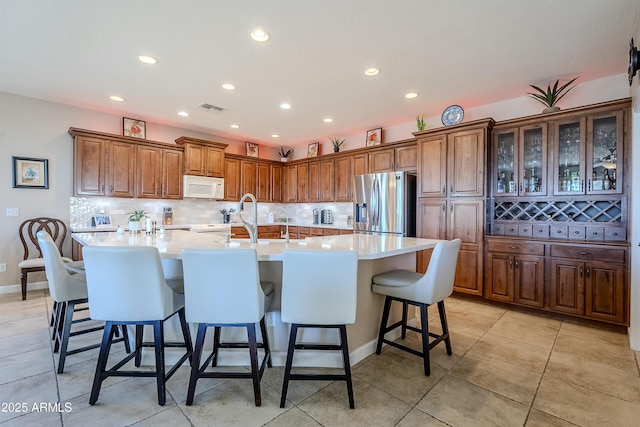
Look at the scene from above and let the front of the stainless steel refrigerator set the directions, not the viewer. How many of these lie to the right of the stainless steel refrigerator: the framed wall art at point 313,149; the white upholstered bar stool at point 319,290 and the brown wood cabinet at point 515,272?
1

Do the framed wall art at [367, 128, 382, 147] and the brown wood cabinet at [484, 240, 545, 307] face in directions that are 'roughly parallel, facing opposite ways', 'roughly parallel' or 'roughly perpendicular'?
roughly parallel

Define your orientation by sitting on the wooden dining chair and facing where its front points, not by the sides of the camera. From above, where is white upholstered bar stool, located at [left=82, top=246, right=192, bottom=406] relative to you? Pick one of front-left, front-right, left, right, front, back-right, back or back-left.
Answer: front

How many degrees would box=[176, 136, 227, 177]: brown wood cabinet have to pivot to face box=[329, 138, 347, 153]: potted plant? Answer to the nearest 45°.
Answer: approximately 45° to its left

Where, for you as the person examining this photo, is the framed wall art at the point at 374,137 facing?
facing the viewer and to the left of the viewer

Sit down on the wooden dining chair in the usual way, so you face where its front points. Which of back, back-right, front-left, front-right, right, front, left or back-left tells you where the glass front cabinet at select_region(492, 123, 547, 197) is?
front-left

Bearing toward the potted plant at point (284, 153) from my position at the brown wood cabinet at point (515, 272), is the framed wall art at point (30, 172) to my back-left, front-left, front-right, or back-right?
front-left

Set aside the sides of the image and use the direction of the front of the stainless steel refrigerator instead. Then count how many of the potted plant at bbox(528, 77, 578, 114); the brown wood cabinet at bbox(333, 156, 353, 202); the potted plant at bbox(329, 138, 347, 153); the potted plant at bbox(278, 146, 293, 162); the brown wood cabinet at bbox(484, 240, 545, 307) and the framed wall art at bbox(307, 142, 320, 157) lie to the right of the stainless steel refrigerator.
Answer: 4

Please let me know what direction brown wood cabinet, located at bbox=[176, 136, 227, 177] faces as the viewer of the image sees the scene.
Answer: facing the viewer and to the right of the viewer

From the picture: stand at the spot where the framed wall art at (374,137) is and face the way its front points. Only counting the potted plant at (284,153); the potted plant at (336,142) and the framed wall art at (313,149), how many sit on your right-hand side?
3

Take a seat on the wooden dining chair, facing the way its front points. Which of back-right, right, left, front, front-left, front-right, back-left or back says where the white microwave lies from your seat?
left

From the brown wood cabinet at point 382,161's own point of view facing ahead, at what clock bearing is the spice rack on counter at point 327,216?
The spice rack on counter is roughly at 3 o'clock from the brown wood cabinet.

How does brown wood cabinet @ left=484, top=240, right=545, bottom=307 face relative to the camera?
toward the camera
